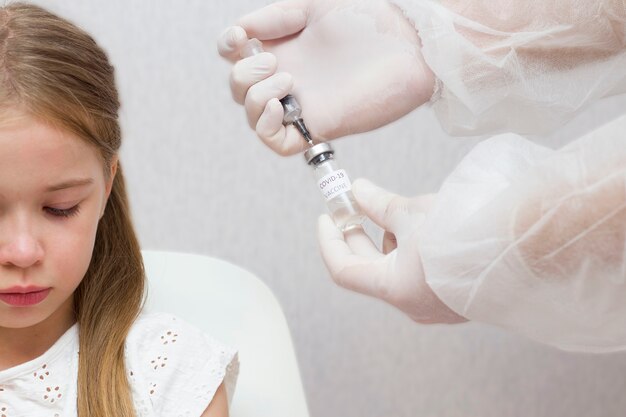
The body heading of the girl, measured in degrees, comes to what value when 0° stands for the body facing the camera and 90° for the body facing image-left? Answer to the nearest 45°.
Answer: approximately 0°
